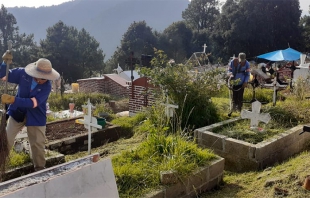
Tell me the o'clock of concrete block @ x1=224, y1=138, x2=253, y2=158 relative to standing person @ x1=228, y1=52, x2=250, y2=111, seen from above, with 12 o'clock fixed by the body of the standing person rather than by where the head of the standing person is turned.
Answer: The concrete block is roughly at 12 o'clock from the standing person.

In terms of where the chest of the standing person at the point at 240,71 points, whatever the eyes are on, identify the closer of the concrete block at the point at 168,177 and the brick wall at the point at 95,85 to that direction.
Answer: the concrete block

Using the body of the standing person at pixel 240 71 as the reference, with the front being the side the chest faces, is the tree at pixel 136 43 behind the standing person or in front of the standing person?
behind

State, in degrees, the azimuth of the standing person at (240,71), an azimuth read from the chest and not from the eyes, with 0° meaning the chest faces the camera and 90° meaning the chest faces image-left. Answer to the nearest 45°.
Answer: approximately 0°

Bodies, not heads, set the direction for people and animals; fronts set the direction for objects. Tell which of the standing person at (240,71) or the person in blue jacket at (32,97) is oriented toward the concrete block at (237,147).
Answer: the standing person

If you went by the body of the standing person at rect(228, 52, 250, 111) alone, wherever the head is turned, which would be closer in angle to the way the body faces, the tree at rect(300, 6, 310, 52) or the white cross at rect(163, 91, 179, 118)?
the white cross

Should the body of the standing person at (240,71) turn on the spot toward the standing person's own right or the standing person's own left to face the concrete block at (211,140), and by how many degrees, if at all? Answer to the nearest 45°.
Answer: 0° — they already face it

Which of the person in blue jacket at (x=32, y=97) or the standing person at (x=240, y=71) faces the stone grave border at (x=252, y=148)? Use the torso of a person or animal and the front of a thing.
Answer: the standing person
